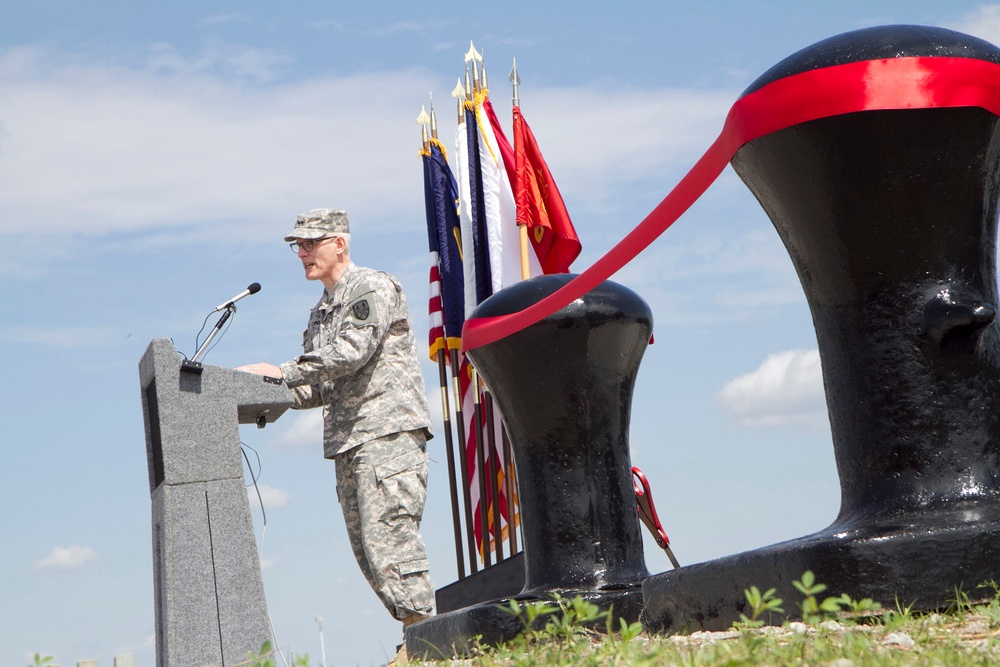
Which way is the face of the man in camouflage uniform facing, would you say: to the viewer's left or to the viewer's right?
to the viewer's left

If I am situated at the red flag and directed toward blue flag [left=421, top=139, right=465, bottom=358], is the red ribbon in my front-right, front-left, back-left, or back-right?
back-left

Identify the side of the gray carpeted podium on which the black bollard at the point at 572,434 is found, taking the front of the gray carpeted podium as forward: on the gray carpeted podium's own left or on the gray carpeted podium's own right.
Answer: on the gray carpeted podium's own left
